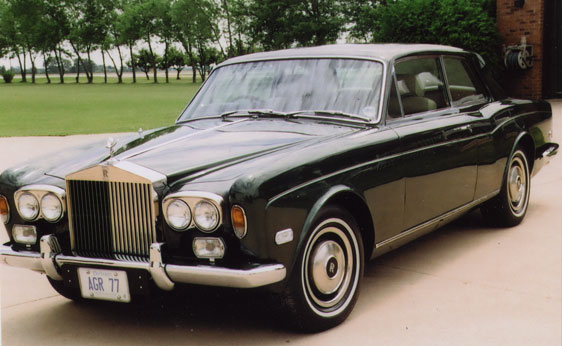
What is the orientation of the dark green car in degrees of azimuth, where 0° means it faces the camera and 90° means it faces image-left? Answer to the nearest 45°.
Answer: approximately 45°
